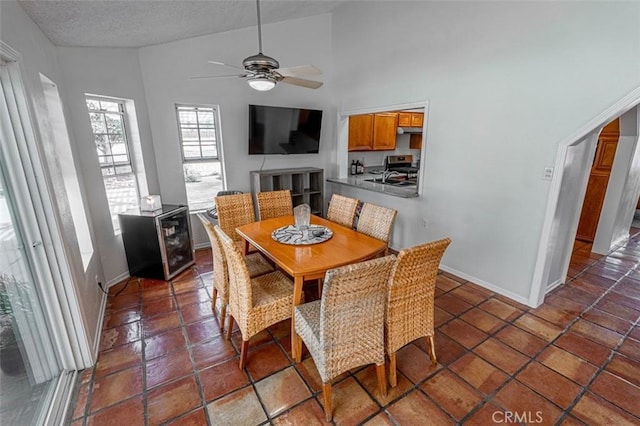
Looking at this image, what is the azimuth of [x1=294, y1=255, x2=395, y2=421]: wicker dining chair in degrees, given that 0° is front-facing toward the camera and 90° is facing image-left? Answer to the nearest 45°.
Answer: approximately 135°

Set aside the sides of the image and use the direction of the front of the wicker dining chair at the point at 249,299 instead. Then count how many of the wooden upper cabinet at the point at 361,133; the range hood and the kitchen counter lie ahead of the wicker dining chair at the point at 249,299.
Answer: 3

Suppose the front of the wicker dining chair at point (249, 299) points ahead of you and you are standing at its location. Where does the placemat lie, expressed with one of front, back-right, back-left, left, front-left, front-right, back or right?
front

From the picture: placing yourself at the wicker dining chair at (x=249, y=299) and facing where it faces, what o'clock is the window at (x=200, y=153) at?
The window is roughly at 10 o'clock from the wicker dining chair.

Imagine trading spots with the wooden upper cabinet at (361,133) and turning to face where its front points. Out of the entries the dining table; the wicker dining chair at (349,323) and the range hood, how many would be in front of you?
2

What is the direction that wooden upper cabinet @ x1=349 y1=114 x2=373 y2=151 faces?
toward the camera

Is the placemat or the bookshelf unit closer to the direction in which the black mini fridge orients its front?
the placemat

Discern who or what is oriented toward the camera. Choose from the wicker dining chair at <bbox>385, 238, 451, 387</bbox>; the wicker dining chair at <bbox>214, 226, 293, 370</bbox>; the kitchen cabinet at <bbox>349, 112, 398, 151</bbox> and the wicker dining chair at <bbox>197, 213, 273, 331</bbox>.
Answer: the kitchen cabinet

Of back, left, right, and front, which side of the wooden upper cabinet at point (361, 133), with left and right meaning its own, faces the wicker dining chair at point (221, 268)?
front

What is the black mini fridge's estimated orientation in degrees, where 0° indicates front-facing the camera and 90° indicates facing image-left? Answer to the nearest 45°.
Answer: approximately 315°

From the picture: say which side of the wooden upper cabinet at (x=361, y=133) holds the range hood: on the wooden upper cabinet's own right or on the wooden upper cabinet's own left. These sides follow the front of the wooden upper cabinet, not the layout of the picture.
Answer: on the wooden upper cabinet's own left

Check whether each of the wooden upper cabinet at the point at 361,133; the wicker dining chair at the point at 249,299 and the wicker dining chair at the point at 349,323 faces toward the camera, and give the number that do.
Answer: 1

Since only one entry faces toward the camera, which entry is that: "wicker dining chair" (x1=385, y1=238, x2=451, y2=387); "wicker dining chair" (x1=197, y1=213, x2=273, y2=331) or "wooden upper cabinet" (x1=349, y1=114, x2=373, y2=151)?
the wooden upper cabinet

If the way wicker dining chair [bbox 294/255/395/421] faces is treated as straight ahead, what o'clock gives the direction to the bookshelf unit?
The bookshelf unit is roughly at 1 o'clock from the wicker dining chair.

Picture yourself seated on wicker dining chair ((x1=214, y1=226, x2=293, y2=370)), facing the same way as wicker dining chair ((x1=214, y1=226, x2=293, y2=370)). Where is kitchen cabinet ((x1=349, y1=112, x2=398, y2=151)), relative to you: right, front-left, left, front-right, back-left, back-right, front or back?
front

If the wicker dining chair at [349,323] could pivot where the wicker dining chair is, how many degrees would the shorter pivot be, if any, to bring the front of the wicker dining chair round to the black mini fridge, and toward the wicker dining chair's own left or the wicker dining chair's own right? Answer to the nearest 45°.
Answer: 0° — it already faces it

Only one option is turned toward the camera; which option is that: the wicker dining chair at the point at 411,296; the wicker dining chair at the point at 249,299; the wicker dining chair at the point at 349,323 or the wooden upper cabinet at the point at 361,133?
the wooden upper cabinet

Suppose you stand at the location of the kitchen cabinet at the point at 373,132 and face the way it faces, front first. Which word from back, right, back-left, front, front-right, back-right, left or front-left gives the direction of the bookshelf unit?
front-right

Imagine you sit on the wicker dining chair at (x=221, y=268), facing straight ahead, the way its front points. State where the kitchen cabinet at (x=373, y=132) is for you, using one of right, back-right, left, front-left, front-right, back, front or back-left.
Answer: front

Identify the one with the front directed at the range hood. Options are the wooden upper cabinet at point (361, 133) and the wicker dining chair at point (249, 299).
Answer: the wicker dining chair

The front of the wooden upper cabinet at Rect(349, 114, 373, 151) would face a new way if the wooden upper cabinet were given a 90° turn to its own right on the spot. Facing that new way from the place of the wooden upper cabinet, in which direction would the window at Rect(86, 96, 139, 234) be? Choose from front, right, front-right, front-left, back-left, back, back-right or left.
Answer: front-left
